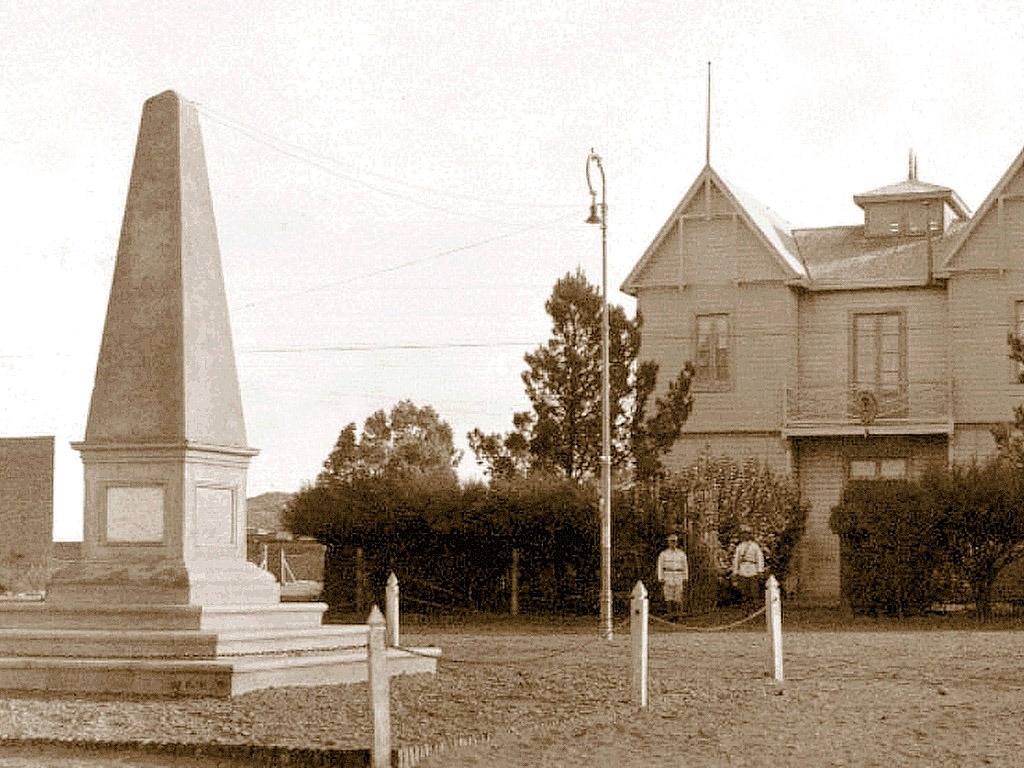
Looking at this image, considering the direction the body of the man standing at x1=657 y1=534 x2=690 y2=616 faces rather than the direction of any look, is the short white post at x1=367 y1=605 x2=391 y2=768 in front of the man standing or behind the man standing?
in front

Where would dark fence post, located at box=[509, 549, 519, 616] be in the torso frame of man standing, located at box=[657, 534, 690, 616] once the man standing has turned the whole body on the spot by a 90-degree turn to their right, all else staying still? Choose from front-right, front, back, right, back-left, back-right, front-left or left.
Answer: front-right

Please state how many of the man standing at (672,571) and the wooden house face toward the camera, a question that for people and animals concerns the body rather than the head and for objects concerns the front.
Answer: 2

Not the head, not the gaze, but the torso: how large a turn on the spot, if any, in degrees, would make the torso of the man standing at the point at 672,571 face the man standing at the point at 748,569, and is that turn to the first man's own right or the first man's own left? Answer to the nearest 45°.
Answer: approximately 135° to the first man's own left

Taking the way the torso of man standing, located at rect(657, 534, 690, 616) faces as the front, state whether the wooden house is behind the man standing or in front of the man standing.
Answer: behind

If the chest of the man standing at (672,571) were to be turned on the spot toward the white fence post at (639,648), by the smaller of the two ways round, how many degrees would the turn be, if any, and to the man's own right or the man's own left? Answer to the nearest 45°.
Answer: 0° — they already face it

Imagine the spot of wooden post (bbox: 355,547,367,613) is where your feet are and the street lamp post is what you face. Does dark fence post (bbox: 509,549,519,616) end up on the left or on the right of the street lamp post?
left

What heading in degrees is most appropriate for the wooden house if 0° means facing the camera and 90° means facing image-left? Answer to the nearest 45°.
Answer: approximately 0°

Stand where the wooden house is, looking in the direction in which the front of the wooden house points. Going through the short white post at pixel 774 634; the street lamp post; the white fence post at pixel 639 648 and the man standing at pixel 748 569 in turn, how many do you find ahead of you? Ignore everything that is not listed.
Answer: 4
